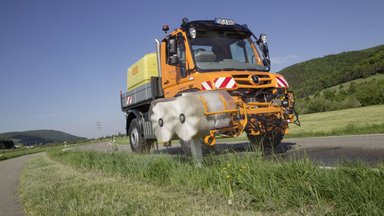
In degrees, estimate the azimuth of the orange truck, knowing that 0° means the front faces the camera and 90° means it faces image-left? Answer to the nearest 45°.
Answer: approximately 315°
